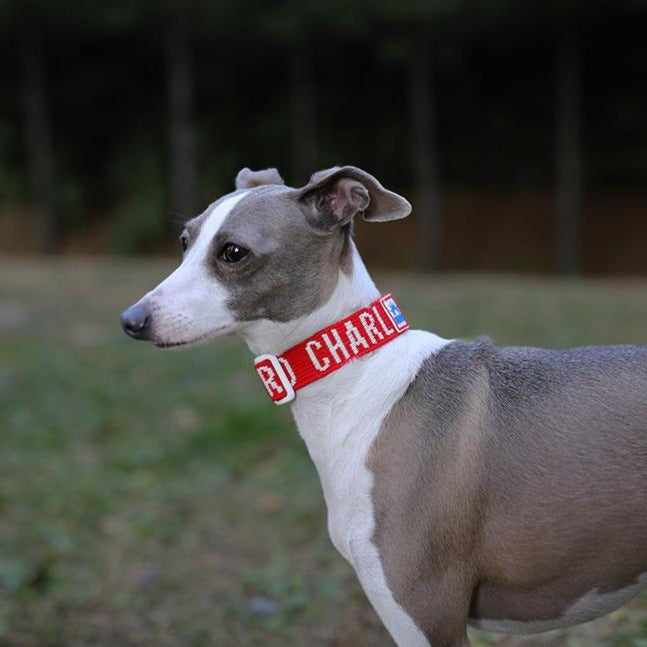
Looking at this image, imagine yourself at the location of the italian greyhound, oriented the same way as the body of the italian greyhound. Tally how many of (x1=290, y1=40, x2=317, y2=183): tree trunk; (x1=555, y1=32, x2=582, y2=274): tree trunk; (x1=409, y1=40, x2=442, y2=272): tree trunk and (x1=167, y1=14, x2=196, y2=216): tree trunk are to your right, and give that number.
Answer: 4

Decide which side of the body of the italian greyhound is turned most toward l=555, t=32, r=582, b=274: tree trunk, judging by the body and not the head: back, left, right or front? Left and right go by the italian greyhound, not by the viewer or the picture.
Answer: right

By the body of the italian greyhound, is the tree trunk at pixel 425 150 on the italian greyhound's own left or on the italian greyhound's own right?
on the italian greyhound's own right

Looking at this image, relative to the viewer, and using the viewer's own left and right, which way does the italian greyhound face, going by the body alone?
facing to the left of the viewer

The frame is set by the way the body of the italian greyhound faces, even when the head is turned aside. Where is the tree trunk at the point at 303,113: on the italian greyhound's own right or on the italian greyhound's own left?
on the italian greyhound's own right

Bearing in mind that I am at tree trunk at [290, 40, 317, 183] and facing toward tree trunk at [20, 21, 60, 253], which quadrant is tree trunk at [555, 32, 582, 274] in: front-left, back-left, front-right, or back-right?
back-left

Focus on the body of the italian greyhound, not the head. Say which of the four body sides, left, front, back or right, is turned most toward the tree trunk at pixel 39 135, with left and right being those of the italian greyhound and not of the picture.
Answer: right
